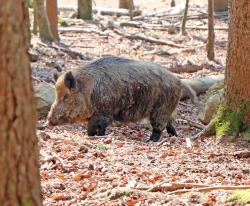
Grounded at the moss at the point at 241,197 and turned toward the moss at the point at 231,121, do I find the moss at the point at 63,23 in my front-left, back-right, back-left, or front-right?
front-left

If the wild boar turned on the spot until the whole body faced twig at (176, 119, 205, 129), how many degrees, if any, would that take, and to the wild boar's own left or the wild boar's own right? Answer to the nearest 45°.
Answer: approximately 135° to the wild boar's own right

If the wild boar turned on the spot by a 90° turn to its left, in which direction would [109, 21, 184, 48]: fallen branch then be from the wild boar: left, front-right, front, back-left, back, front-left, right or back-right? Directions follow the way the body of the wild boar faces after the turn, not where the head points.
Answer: back

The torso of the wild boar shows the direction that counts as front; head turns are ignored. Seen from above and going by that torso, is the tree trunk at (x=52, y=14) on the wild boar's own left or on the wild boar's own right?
on the wild boar's own right

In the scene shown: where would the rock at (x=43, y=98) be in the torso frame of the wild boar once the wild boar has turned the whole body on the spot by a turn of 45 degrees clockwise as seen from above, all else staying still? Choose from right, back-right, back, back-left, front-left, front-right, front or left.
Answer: front

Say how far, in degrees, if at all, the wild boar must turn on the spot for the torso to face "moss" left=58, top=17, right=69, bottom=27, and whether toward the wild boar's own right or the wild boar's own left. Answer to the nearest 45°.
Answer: approximately 90° to the wild boar's own right

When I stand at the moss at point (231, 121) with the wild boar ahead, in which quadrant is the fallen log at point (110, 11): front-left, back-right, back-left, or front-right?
front-right

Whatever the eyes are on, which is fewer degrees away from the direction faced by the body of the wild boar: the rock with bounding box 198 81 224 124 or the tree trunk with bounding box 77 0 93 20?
the tree trunk

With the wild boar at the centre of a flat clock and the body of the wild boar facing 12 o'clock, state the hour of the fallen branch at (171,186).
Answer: The fallen branch is roughly at 9 o'clock from the wild boar.

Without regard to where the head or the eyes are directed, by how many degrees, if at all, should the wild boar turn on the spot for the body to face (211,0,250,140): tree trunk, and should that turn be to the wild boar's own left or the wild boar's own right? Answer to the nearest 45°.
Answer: approximately 135° to the wild boar's own left

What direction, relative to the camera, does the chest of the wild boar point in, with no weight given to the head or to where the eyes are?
to the viewer's left

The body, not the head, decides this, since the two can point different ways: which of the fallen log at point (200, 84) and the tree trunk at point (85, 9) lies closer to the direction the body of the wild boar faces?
the tree trunk

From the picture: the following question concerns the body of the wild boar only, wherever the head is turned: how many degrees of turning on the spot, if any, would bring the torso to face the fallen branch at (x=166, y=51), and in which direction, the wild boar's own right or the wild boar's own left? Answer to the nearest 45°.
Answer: approximately 90° to the wild boar's own right
